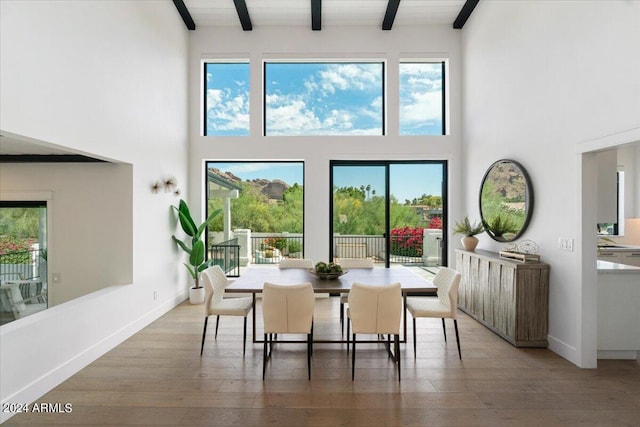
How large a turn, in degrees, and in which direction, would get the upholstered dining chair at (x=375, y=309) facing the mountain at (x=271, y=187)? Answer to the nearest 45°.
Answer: approximately 45° to its left

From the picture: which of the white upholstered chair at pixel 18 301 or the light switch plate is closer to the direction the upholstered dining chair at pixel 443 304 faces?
the white upholstered chair

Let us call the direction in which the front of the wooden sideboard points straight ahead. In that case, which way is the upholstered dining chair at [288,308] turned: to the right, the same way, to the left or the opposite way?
to the right

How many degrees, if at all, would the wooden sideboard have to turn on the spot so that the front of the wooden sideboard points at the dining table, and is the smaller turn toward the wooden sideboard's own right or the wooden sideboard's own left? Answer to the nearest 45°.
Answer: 0° — it already faces it

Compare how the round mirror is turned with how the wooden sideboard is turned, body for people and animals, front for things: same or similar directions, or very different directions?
same or similar directions

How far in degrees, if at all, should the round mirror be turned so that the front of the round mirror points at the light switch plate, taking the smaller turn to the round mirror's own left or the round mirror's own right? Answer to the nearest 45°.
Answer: approximately 90° to the round mirror's own left

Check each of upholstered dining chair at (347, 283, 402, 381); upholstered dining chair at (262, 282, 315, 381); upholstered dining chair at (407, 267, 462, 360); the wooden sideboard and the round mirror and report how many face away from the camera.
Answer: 2

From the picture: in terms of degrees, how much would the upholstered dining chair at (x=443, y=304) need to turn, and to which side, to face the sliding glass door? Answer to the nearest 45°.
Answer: approximately 90° to its right

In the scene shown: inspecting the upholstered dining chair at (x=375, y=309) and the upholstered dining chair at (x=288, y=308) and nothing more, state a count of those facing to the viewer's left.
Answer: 0

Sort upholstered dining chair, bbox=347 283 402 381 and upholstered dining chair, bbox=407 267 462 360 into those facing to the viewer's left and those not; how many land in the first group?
1

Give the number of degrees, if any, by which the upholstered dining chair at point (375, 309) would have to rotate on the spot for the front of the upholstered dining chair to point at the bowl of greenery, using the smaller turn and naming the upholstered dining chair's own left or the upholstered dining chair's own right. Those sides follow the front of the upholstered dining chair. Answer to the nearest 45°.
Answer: approximately 45° to the upholstered dining chair's own left

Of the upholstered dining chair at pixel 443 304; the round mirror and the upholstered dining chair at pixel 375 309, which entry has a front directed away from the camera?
the upholstered dining chair at pixel 375 309

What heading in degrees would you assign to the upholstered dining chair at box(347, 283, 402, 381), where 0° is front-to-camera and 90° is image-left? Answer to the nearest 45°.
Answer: approximately 180°

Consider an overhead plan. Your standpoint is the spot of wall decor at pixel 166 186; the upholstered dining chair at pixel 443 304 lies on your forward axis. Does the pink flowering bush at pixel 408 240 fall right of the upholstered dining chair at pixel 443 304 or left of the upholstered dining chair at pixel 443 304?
left

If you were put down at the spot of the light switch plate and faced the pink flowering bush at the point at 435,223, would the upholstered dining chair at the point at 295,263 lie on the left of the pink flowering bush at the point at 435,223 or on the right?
left

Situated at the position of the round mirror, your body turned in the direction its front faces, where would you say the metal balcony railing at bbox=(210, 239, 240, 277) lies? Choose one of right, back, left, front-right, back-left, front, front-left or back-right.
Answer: front-right

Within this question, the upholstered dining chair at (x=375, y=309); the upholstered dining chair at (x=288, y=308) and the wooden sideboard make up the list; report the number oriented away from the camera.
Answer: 2
